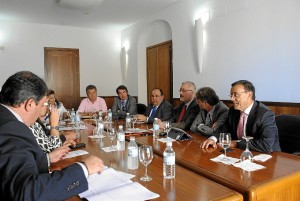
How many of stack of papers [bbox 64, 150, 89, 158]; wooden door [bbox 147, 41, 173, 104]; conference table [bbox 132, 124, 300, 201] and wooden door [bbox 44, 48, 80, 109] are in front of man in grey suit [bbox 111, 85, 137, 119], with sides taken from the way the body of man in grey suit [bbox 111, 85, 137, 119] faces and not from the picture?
2

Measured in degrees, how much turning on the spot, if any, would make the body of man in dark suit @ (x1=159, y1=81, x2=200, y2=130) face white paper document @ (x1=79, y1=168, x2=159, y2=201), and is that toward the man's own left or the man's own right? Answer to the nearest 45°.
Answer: approximately 45° to the man's own left

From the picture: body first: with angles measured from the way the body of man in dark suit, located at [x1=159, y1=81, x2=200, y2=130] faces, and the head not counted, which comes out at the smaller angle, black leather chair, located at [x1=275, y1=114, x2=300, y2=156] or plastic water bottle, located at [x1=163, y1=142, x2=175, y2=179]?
the plastic water bottle

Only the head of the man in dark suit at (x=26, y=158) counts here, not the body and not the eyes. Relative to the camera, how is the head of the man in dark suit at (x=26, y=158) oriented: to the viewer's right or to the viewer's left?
to the viewer's right

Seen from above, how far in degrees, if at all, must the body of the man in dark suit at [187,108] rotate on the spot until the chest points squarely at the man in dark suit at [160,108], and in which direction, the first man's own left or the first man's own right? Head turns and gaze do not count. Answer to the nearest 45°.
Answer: approximately 90° to the first man's own right

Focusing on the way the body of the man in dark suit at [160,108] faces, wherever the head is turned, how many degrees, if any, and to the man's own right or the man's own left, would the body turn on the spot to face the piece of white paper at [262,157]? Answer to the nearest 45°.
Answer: approximately 45° to the man's own left
